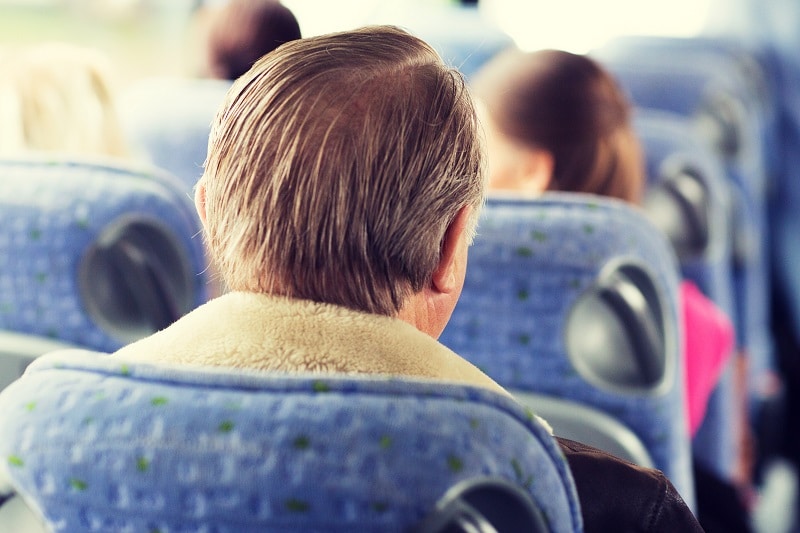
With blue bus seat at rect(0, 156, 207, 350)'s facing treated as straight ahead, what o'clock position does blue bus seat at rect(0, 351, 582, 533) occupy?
blue bus seat at rect(0, 351, 582, 533) is roughly at 6 o'clock from blue bus seat at rect(0, 156, 207, 350).

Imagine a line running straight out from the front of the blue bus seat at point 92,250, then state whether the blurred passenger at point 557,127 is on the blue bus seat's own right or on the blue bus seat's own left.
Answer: on the blue bus seat's own right

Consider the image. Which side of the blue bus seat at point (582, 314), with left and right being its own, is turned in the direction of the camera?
back

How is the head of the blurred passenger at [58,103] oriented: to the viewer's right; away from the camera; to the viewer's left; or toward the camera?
away from the camera

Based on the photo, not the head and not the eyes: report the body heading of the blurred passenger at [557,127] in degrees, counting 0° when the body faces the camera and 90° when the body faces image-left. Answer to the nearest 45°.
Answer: approximately 135°

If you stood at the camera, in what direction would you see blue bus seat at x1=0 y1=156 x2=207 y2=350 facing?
facing away from the viewer

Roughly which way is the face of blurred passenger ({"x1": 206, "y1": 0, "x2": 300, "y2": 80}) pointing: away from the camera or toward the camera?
away from the camera

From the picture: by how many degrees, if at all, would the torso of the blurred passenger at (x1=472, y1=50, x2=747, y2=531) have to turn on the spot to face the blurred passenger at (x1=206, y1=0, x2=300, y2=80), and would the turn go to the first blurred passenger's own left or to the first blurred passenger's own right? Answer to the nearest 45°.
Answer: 0° — they already face them

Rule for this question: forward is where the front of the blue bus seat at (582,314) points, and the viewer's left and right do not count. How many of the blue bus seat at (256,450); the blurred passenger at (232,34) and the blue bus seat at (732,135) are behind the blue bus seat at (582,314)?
1

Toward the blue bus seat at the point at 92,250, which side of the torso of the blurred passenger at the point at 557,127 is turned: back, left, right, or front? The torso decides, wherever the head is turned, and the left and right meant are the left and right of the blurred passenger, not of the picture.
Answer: left

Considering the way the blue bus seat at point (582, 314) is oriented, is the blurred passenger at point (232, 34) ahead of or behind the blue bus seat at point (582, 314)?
ahead

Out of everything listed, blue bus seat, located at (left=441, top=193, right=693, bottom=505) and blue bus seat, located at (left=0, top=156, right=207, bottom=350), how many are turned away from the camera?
2

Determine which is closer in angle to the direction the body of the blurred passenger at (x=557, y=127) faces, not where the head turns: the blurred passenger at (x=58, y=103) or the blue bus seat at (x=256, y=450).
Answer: the blurred passenger
